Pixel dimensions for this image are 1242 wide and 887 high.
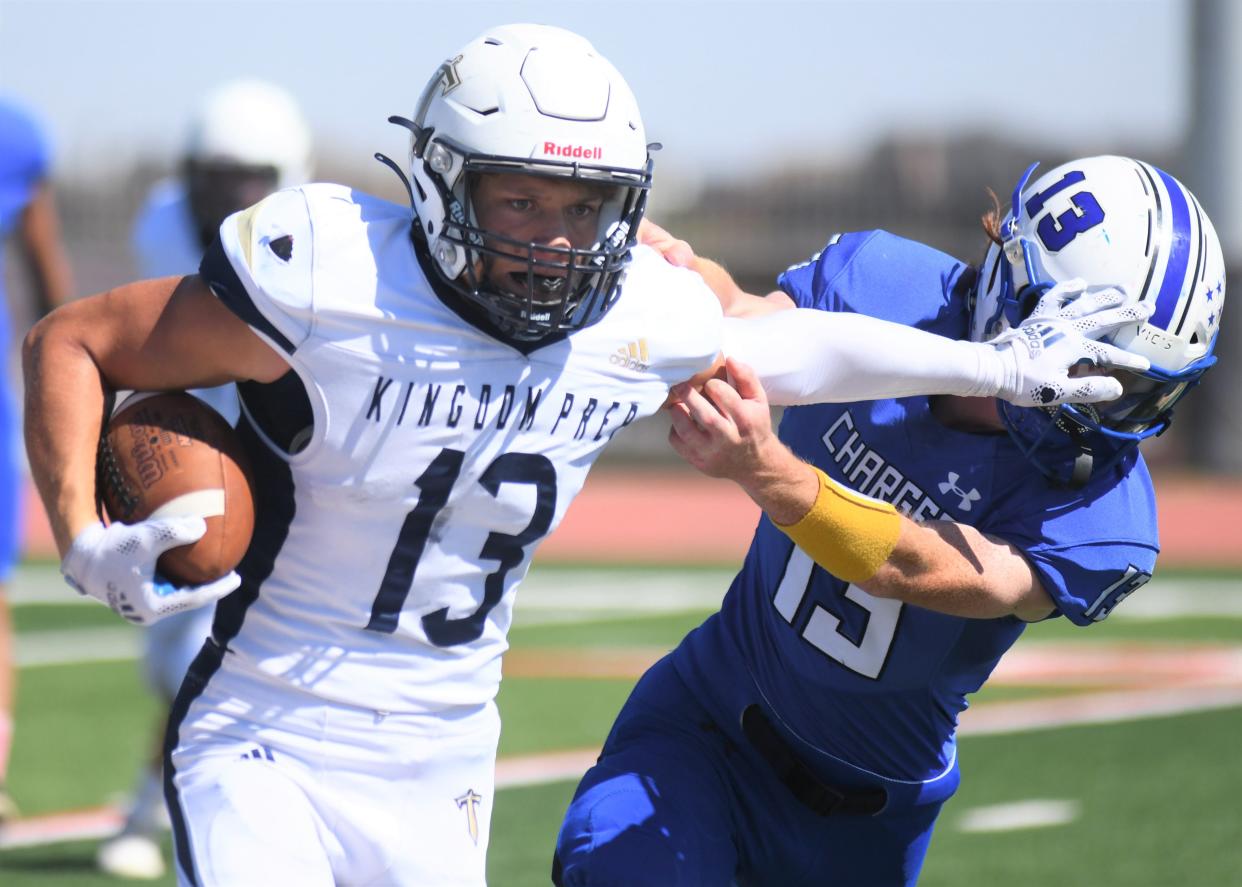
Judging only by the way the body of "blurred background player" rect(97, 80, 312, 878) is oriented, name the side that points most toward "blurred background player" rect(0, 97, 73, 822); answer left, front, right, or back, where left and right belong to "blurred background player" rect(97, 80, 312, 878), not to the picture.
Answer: right

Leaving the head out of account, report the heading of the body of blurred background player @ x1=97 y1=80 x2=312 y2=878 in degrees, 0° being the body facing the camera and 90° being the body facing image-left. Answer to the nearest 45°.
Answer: approximately 0°
